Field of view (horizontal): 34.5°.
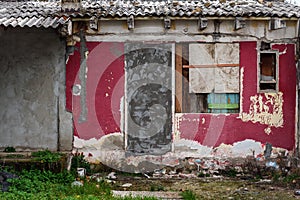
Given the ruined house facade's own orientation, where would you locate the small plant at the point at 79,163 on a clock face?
The small plant is roughly at 3 o'clock from the ruined house facade.

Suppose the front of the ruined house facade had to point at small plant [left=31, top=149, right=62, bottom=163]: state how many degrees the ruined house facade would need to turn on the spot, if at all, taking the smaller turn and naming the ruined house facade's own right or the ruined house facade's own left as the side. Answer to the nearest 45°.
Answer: approximately 90° to the ruined house facade's own right

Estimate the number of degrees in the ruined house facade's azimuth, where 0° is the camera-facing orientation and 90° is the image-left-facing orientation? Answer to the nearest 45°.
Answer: approximately 0°

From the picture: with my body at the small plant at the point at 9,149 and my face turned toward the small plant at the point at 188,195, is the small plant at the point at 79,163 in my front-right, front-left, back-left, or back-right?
front-left

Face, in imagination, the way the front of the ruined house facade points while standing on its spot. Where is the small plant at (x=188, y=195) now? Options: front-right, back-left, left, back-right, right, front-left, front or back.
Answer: front

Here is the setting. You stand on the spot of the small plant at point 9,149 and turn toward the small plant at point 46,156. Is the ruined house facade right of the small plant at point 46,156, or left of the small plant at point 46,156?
left
